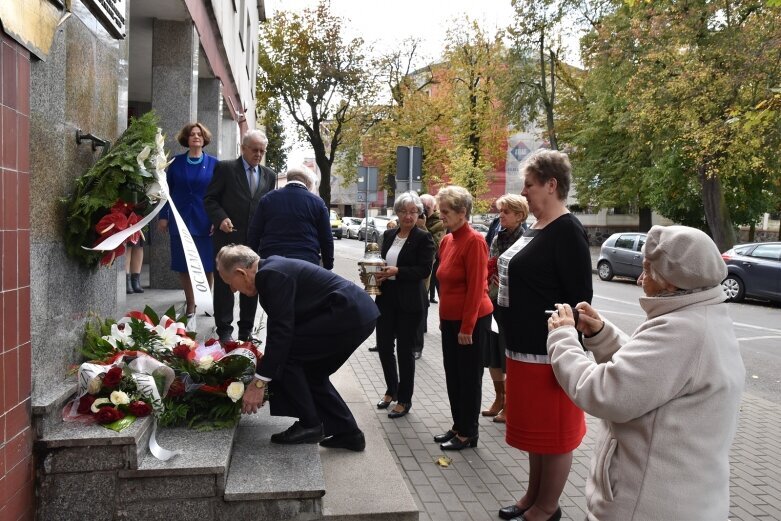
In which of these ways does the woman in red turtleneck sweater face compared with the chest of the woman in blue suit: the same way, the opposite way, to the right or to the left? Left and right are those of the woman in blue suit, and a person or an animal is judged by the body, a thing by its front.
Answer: to the right

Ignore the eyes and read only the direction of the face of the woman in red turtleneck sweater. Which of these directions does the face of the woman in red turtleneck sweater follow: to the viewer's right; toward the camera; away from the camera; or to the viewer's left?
to the viewer's left

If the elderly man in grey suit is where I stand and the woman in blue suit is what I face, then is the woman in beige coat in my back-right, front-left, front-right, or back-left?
back-left

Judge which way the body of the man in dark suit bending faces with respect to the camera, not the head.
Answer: to the viewer's left

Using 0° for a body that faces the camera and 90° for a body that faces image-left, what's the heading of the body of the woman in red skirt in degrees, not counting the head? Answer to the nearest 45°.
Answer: approximately 90°

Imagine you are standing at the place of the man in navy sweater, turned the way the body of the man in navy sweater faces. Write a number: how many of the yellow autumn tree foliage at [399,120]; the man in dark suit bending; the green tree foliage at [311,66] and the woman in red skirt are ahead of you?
2

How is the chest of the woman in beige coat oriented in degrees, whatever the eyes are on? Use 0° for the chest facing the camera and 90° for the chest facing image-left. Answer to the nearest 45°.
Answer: approximately 90°

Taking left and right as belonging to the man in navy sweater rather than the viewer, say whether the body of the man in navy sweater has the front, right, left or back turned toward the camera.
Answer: back

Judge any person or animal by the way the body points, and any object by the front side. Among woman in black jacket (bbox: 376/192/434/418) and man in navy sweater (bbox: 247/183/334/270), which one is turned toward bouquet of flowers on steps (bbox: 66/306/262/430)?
the woman in black jacket

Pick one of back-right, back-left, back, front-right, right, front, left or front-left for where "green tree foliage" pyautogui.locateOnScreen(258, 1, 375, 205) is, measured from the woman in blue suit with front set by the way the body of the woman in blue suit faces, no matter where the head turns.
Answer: back

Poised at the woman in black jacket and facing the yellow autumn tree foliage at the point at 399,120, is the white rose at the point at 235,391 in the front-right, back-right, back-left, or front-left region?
back-left

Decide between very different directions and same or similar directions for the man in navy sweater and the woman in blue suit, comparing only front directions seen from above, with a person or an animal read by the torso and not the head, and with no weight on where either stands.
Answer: very different directions

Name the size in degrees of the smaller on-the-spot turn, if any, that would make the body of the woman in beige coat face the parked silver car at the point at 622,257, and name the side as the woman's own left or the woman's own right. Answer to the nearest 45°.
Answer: approximately 90° to the woman's own right

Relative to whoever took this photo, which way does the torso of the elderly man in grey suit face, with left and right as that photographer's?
facing the viewer and to the right of the viewer

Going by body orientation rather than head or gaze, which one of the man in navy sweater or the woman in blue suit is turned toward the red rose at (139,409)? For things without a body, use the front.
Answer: the woman in blue suit

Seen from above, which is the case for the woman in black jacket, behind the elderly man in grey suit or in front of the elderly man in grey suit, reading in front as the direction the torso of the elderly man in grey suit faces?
in front

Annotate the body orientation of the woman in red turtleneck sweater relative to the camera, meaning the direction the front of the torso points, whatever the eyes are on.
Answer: to the viewer's left

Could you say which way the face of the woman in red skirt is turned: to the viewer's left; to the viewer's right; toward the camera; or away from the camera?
to the viewer's left
